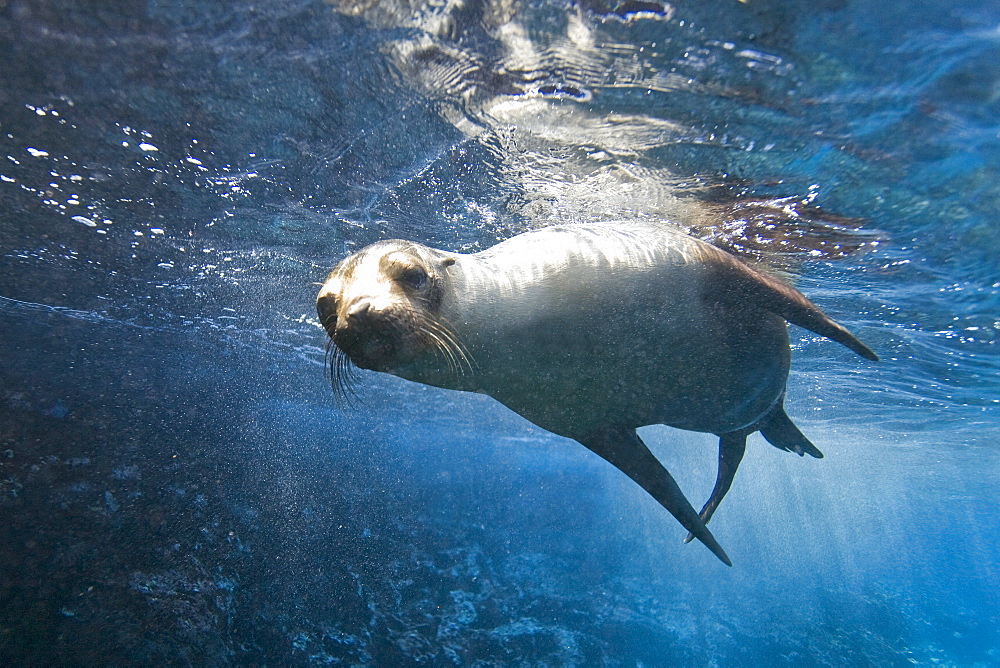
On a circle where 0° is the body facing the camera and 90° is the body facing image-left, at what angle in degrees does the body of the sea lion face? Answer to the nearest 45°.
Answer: approximately 45°
